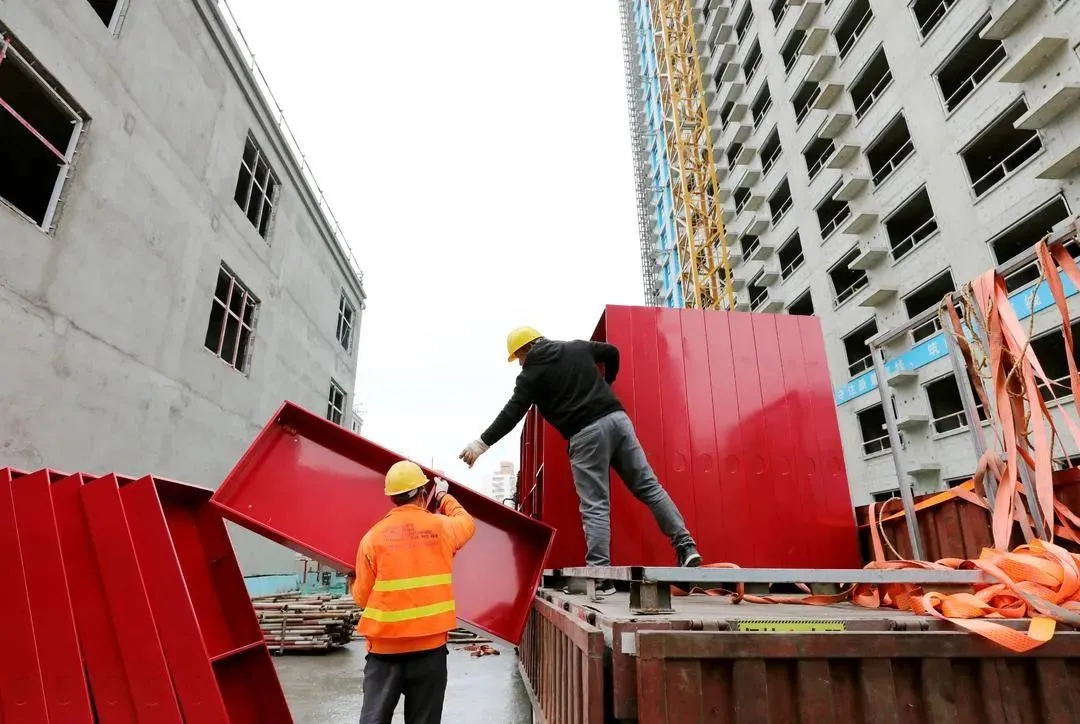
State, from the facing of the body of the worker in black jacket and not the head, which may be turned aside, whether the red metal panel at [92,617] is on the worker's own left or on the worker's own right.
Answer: on the worker's own left

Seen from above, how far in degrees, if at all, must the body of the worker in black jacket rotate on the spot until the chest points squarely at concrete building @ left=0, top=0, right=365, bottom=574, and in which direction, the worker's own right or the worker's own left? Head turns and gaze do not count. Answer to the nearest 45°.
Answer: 0° — they already face it

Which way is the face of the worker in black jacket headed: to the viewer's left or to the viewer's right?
to the viewer's left

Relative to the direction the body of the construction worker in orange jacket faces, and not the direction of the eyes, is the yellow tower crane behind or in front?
in front

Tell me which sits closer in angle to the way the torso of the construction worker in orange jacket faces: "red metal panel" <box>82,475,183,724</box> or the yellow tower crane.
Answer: the yellow tower crane

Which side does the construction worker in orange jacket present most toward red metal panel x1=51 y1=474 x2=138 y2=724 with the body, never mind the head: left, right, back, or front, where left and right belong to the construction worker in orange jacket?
left

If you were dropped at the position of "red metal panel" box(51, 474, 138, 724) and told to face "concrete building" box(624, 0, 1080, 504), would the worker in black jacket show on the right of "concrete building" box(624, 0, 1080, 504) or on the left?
right

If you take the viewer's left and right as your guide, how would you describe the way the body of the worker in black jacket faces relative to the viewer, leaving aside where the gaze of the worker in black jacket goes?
facing away from the viewer and to the left of the viewer

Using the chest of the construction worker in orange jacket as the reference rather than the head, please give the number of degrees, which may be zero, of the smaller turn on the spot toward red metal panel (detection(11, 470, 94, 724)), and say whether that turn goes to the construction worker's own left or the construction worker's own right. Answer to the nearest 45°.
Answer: approximately 90° to the construction worker's own left

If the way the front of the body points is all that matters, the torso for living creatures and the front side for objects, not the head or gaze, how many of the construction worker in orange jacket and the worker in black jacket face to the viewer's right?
0

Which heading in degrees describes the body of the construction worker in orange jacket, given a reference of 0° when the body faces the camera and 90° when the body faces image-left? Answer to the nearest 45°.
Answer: approximately 180°

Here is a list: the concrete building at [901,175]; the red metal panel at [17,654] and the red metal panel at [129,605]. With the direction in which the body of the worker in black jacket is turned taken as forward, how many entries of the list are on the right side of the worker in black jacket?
1

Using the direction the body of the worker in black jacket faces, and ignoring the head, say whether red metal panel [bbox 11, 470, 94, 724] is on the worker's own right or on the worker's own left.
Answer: on the worker's own left
